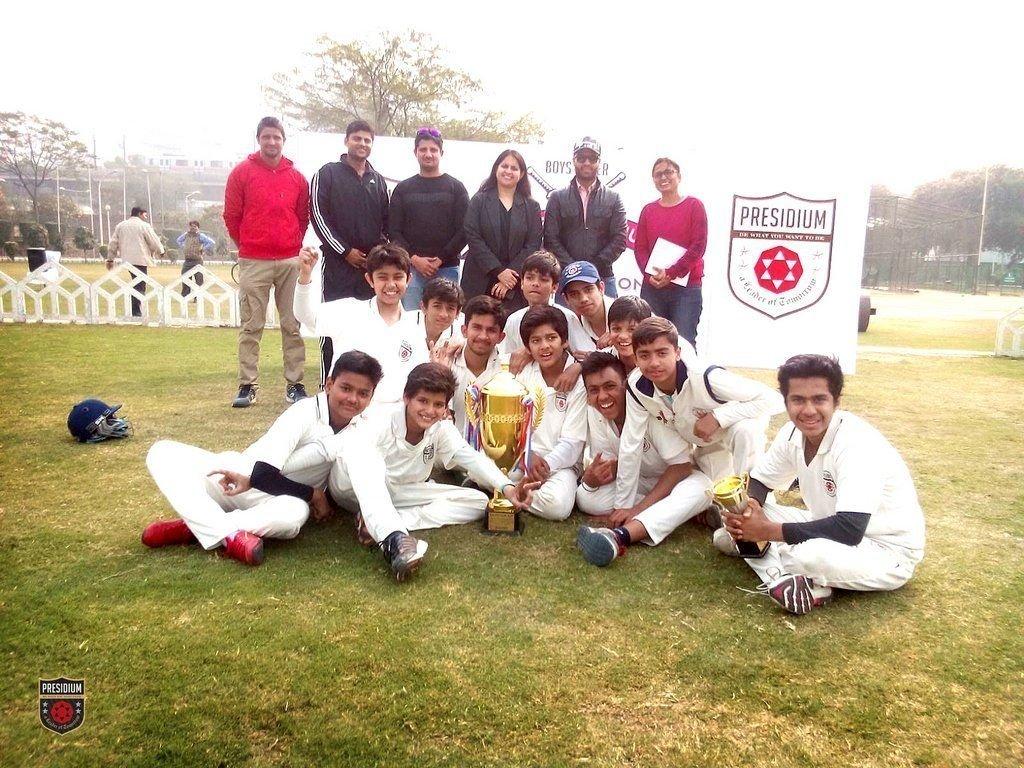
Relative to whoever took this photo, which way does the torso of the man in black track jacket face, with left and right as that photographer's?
facing the viewer and to the right of the viewer

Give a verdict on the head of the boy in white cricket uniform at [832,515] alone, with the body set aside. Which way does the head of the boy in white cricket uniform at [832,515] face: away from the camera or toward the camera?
toward the camera

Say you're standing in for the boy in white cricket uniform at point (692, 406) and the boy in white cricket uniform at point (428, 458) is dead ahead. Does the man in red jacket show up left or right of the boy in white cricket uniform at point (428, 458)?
right

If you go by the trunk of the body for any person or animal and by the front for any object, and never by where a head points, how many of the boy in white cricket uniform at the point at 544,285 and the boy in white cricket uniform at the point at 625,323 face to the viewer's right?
0

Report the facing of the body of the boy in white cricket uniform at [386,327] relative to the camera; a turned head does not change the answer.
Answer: toward the camera

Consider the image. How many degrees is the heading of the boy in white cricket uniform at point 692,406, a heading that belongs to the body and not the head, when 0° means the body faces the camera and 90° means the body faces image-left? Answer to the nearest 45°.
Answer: approximately 45°

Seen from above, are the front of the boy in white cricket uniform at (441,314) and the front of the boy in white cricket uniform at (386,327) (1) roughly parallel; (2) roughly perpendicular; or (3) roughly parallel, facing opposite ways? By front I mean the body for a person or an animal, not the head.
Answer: roughly parallel

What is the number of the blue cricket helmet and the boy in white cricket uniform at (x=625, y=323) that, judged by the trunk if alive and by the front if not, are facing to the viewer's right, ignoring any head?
1

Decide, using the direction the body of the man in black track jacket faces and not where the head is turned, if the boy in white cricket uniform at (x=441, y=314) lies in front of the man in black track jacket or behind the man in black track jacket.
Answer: in front

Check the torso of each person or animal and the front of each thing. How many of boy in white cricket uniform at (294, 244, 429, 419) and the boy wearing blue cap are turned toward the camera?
2

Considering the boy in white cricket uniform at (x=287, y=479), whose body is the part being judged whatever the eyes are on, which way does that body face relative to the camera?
toward the camera

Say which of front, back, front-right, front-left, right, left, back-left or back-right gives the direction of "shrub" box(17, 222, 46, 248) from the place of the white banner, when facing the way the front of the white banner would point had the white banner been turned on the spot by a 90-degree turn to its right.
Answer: front-right

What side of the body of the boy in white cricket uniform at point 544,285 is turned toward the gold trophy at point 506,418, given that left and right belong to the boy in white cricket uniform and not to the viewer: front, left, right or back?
front
